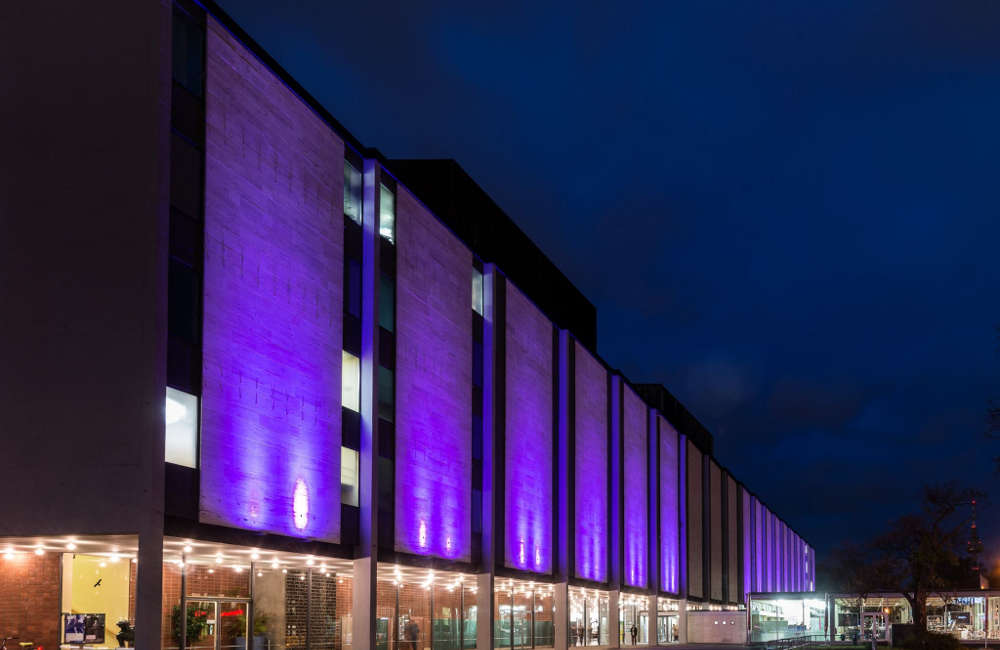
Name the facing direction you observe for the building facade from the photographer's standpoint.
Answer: facing the viewer and to the right of the viewer
